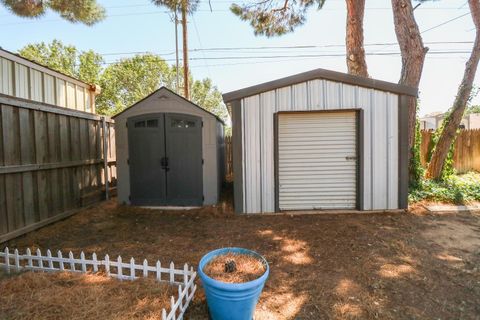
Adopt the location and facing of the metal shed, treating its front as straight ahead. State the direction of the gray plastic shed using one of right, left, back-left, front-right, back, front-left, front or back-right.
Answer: right

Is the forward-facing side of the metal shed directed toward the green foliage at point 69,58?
no

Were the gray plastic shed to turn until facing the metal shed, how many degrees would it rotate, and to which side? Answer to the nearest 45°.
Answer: approximately 45° to its left

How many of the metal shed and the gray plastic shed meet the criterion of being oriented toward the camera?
2

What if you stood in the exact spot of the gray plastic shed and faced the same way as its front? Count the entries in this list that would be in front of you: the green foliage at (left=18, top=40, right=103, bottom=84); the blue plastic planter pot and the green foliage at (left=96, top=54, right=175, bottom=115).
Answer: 1

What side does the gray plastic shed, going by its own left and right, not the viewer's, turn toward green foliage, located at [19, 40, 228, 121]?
back

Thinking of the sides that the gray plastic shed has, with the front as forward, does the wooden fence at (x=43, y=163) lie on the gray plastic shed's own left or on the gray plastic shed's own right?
on the gray plastic shed's own right

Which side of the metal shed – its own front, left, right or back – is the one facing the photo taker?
front

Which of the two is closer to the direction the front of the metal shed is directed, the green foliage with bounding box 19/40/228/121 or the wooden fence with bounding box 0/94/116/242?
the wooden fence

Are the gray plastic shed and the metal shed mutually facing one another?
no

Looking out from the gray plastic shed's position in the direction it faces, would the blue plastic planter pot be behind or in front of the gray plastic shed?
in front

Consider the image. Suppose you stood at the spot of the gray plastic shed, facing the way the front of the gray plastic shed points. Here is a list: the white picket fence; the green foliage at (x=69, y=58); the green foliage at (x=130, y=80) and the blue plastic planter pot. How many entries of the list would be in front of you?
2

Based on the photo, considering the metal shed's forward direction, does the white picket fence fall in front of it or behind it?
in front

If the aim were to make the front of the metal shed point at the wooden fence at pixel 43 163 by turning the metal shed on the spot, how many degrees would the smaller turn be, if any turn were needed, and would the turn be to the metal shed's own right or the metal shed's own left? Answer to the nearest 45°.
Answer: approximately 45° to the metal shed's own right

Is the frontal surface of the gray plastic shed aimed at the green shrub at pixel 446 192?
no

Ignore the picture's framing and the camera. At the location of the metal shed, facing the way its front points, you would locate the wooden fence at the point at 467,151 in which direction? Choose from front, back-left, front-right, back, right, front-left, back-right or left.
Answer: back-left

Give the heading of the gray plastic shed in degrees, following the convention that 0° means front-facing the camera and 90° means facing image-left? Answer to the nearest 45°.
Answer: approximately 0°
